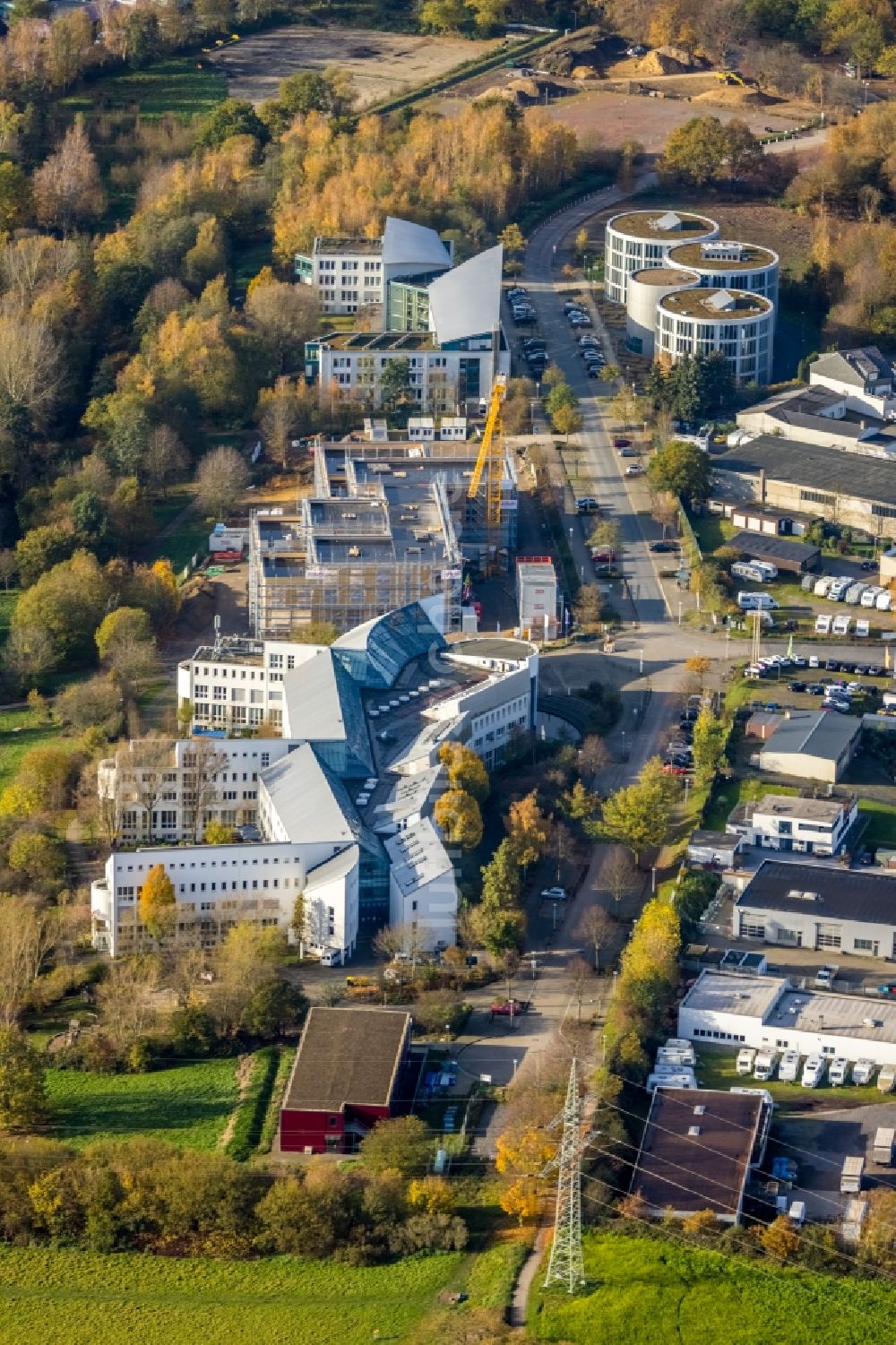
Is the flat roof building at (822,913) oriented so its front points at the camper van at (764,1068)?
yes

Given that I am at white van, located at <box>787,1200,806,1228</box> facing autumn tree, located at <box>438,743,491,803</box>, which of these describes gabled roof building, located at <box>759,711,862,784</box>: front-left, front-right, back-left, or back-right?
front-right

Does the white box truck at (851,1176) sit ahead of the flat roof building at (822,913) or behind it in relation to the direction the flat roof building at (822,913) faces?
ahead

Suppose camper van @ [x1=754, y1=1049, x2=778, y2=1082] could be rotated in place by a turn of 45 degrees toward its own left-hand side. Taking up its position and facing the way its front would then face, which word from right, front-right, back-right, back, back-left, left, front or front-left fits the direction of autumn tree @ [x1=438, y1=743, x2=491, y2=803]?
back

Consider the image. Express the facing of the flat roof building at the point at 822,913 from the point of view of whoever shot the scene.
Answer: facing the viewer

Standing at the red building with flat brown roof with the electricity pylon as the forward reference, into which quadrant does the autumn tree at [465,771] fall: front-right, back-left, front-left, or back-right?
back-left

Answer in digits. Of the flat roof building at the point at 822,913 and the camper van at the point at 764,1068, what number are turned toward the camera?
2

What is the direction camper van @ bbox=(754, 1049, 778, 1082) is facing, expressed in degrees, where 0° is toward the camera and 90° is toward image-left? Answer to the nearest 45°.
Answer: approximately 0°

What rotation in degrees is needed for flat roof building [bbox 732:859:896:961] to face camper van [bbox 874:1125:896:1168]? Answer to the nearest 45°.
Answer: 0° — it already faces it

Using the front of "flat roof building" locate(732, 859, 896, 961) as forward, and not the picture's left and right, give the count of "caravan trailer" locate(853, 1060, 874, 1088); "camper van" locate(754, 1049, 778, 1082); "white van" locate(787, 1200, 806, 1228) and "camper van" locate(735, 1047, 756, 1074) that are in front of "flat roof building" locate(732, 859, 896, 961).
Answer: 4

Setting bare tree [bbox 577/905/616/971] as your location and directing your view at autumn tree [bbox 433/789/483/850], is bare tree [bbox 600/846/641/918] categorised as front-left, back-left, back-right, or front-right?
front-right

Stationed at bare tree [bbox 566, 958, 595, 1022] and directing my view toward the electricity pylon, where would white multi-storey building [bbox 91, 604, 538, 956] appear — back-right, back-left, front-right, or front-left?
back-right

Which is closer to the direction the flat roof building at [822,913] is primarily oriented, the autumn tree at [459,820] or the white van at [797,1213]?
the white van

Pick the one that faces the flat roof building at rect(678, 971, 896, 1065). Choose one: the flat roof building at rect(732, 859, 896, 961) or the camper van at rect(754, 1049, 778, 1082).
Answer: the flat roof building at rect(732, 859, 896, 961)
